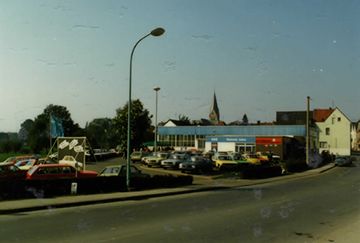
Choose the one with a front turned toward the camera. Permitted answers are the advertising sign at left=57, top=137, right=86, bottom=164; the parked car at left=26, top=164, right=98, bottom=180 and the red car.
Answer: the advertising sign

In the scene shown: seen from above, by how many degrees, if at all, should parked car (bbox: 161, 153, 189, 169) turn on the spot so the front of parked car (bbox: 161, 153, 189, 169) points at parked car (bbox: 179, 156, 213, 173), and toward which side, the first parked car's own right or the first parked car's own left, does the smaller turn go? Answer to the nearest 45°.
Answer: approximately 90° to the first parked car's own left

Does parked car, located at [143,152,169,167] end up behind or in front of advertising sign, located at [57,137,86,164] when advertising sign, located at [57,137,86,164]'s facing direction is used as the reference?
behind

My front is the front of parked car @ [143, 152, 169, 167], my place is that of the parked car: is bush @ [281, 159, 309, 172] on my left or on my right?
on my left

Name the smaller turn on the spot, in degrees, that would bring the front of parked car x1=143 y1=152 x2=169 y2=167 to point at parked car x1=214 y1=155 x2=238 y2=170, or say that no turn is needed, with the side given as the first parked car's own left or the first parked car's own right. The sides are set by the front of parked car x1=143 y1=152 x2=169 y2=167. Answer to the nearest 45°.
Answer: approximately 90° to the first parked car's own left

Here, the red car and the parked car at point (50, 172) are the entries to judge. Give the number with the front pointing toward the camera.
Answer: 0
